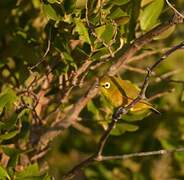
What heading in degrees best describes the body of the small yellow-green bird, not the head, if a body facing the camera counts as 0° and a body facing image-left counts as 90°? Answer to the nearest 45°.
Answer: approximately 90°
